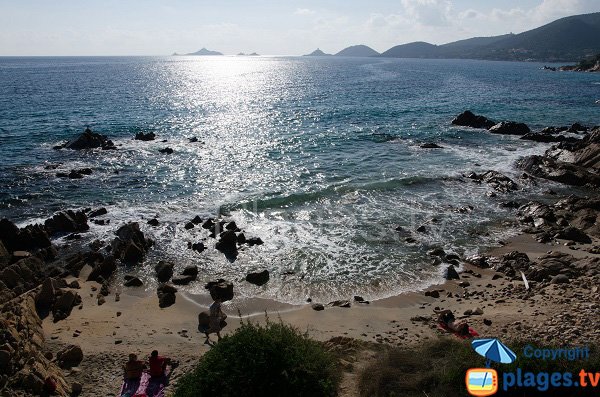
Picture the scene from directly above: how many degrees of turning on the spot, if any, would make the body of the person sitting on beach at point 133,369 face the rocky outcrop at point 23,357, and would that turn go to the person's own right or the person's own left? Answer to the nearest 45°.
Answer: approximately 90° to the person's own left

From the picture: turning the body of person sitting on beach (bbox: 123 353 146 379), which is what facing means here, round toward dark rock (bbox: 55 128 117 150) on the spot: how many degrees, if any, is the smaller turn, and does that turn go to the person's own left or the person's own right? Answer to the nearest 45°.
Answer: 0° — they already face it

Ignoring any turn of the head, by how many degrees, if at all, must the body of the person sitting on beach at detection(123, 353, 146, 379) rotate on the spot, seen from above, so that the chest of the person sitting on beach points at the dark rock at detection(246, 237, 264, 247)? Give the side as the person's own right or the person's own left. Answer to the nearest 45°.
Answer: approximately 45° to the person's own right

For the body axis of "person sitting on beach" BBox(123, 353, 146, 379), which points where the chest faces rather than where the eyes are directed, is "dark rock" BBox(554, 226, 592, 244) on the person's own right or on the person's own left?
on the person's own right

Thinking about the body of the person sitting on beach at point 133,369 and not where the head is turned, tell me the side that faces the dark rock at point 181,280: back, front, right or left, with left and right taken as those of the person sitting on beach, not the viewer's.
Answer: front

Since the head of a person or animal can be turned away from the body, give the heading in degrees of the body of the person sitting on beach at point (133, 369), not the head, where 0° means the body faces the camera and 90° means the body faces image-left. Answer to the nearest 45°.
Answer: approximately 180°

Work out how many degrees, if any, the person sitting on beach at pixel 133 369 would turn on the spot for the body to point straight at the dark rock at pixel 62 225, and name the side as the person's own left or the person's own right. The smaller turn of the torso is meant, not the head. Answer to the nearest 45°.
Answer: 0° — they already face it

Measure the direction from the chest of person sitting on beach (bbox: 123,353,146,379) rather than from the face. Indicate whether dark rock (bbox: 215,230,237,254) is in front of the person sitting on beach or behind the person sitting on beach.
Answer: in front

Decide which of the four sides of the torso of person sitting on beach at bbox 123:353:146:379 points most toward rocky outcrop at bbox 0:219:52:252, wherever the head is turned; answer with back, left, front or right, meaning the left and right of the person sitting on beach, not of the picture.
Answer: front

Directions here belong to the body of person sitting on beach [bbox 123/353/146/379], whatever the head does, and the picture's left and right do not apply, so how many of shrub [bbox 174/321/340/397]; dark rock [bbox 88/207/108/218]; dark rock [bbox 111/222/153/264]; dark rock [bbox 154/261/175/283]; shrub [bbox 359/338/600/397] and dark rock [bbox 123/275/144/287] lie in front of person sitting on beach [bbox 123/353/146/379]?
4

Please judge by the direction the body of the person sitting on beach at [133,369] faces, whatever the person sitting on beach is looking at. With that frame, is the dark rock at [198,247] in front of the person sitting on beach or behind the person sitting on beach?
in front

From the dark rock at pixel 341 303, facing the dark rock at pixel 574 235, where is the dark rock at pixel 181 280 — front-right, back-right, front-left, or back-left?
back-left
